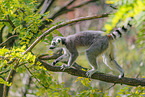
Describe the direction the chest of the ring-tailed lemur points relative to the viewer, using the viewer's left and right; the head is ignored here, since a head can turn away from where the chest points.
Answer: facing to the left of the viewer
